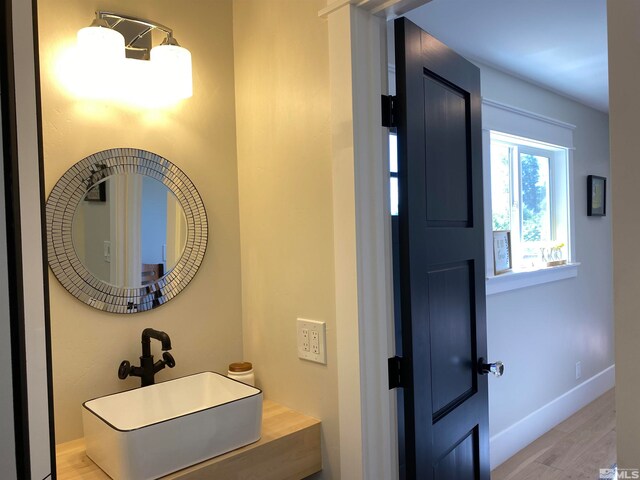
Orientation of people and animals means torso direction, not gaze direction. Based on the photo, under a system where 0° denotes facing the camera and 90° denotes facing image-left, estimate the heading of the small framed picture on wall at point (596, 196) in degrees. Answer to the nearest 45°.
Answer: approximately 315°

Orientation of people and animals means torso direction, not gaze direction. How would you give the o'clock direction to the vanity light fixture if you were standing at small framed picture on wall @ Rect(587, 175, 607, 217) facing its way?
The vanity light fixture is roughly at 2 o'clock from the small framed picture on wall.

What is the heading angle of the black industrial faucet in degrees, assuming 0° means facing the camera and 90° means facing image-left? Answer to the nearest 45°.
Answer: approximately 315°

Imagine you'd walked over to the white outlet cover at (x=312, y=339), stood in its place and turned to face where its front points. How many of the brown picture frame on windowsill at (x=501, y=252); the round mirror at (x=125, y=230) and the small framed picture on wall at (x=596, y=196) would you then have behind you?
2

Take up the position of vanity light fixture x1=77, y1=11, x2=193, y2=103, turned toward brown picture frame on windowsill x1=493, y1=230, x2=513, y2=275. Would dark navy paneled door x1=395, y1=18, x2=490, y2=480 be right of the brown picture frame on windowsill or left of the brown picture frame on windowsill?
right

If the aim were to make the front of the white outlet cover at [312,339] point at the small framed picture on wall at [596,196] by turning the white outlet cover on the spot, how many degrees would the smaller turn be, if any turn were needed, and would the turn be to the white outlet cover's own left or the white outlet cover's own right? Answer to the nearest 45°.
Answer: approximately 180°

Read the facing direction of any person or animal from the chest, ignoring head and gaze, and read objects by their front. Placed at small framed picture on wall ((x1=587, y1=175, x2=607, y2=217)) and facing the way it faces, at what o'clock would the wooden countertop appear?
The wooden countertop is roughly at 2 o'clock from the small framed picture on wall.

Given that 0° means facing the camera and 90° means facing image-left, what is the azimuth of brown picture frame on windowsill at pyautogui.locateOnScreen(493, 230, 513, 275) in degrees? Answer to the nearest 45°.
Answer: approximately 315°

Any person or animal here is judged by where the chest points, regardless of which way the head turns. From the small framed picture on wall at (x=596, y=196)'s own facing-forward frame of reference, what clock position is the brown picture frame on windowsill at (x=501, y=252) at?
The brown picture frame on windowsill is roughly at 2 o'clock from the small framed picture on wall.
